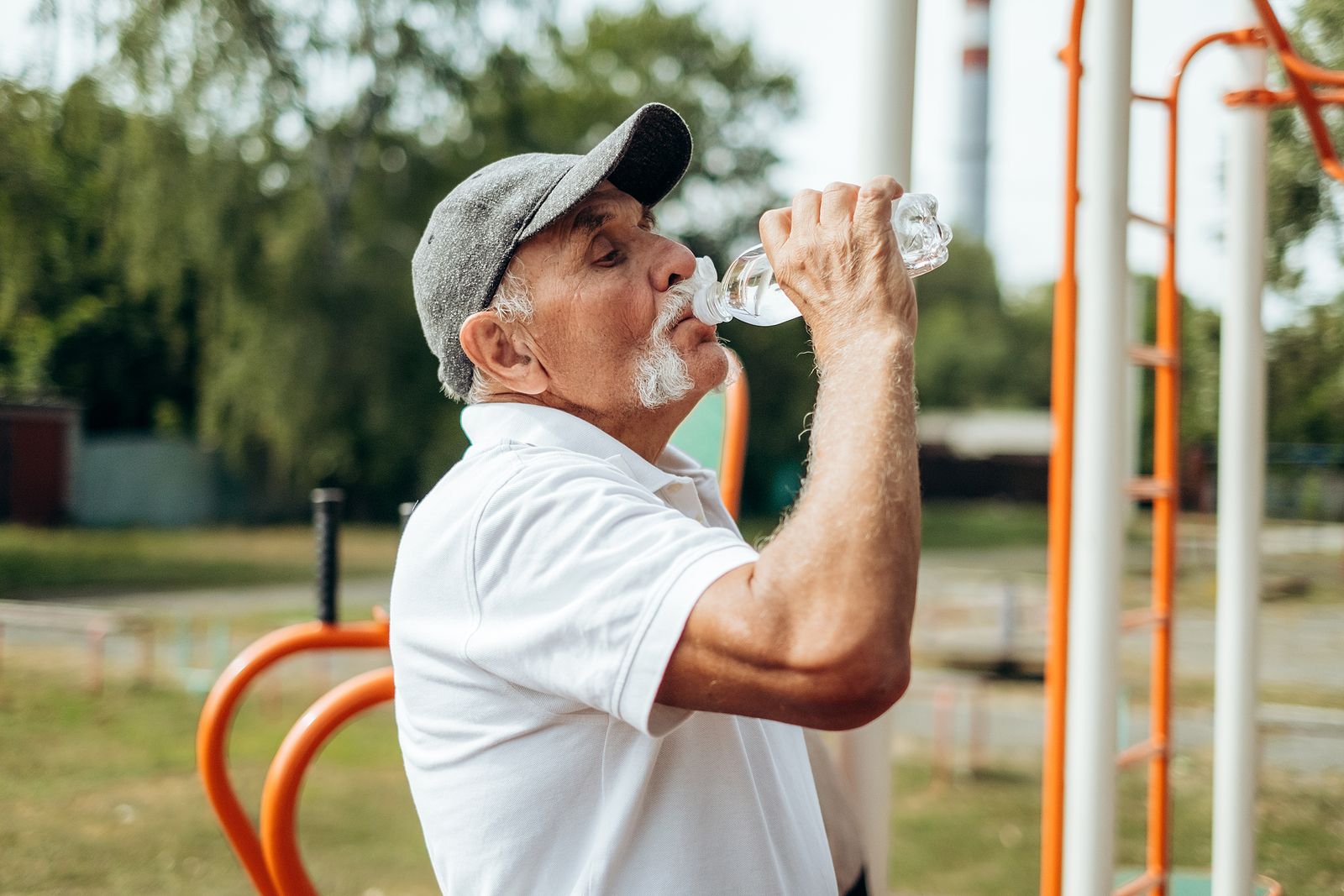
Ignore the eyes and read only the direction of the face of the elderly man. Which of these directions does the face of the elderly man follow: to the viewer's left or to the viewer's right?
to the viewer's right

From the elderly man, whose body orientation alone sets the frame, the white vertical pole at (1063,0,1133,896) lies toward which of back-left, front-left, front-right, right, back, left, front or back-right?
front-left

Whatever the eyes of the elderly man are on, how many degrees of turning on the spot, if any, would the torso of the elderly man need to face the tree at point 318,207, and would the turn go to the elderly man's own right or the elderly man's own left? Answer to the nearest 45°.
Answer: approximately 90° to the elderly man's own left

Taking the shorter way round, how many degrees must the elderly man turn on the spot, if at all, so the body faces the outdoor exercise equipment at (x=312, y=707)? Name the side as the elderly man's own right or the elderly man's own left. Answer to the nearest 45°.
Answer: approximately 135° to the elderly man's own left

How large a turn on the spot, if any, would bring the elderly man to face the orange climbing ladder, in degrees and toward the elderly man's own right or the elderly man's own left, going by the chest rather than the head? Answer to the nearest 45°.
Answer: approximately 45° to the elderly man's own left

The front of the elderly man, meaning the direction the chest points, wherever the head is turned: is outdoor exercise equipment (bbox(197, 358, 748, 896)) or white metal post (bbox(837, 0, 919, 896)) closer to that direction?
the white metal post

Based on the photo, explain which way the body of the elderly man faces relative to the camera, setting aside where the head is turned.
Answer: to the viewer's right

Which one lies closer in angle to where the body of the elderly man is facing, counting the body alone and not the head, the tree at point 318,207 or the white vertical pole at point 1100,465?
the white vertical pole

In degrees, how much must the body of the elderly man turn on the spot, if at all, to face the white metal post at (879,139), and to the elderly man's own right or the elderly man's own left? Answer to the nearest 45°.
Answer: approximately 45° to the elderly man's own left

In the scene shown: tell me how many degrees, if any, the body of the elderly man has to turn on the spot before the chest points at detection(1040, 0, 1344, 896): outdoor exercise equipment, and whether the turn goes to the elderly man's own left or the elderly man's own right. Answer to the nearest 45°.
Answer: approximately 45° to the elderly man's own left

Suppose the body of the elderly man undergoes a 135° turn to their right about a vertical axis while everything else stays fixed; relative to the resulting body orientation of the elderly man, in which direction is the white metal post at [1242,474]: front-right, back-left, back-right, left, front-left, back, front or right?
back
